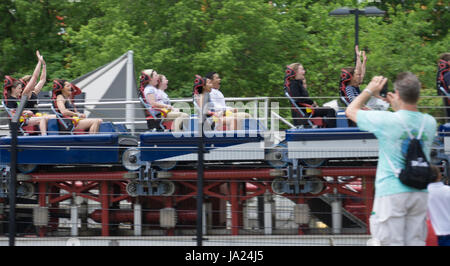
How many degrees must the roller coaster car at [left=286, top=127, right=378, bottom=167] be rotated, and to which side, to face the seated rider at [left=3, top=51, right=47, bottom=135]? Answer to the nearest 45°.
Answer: approximately 180°

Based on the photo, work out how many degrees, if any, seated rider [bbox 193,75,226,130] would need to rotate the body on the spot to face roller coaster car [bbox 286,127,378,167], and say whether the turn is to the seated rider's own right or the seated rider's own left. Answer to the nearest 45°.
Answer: approximately 45° to the seated rider's own right

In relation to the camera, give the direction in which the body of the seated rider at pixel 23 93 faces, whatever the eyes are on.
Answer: to the viewer's right

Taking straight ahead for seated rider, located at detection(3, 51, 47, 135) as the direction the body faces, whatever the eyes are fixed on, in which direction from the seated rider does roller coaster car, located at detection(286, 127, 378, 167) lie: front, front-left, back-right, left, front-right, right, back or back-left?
front-right

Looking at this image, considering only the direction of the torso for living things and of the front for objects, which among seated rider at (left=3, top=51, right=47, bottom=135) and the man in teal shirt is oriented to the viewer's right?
the seated rider

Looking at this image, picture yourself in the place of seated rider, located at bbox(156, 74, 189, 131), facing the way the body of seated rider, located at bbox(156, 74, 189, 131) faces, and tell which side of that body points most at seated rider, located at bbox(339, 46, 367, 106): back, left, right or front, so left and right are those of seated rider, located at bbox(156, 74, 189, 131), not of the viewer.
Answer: front

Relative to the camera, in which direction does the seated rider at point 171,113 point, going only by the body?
to the viewer's right

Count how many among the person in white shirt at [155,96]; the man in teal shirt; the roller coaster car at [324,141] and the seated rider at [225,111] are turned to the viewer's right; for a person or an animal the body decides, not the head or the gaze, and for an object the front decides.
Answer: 3

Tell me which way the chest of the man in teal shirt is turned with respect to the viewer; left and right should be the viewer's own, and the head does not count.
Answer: facing away from the viewer and to the left of the viewer

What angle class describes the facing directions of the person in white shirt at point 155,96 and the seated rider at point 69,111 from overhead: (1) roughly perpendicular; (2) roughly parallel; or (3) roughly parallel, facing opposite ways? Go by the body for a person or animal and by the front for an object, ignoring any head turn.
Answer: roughly parallel

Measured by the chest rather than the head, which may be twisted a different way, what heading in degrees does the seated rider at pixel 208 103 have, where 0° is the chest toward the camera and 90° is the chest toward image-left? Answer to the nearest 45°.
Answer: approximately 270°

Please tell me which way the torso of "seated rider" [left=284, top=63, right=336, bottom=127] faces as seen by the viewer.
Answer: to the viewer's right

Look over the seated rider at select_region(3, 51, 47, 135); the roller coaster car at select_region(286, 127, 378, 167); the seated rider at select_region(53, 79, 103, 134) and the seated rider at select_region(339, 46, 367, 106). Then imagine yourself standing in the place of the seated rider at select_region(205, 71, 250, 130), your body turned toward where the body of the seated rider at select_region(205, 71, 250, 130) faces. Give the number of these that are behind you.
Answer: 2

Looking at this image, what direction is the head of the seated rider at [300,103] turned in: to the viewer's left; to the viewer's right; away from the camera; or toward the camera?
to the viewer's right

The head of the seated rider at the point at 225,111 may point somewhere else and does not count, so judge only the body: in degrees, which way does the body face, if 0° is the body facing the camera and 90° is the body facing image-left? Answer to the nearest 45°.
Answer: approximately 270°

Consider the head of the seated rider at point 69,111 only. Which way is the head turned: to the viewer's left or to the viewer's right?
to the viewer's right

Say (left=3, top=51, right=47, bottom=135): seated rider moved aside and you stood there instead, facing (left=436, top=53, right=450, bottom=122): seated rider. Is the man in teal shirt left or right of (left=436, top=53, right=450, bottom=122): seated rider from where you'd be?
right

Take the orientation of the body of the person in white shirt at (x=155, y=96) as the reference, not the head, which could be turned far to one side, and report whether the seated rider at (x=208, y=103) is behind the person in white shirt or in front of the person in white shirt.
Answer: in front

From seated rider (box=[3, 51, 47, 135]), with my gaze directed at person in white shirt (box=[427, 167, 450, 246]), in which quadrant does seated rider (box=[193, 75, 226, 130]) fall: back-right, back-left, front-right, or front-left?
front-left

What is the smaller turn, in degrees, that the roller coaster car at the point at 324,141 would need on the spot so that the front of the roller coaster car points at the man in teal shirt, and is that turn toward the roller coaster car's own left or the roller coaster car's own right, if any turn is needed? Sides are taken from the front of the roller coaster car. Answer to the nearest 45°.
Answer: approximately 90° to the roller coaster car's own right
